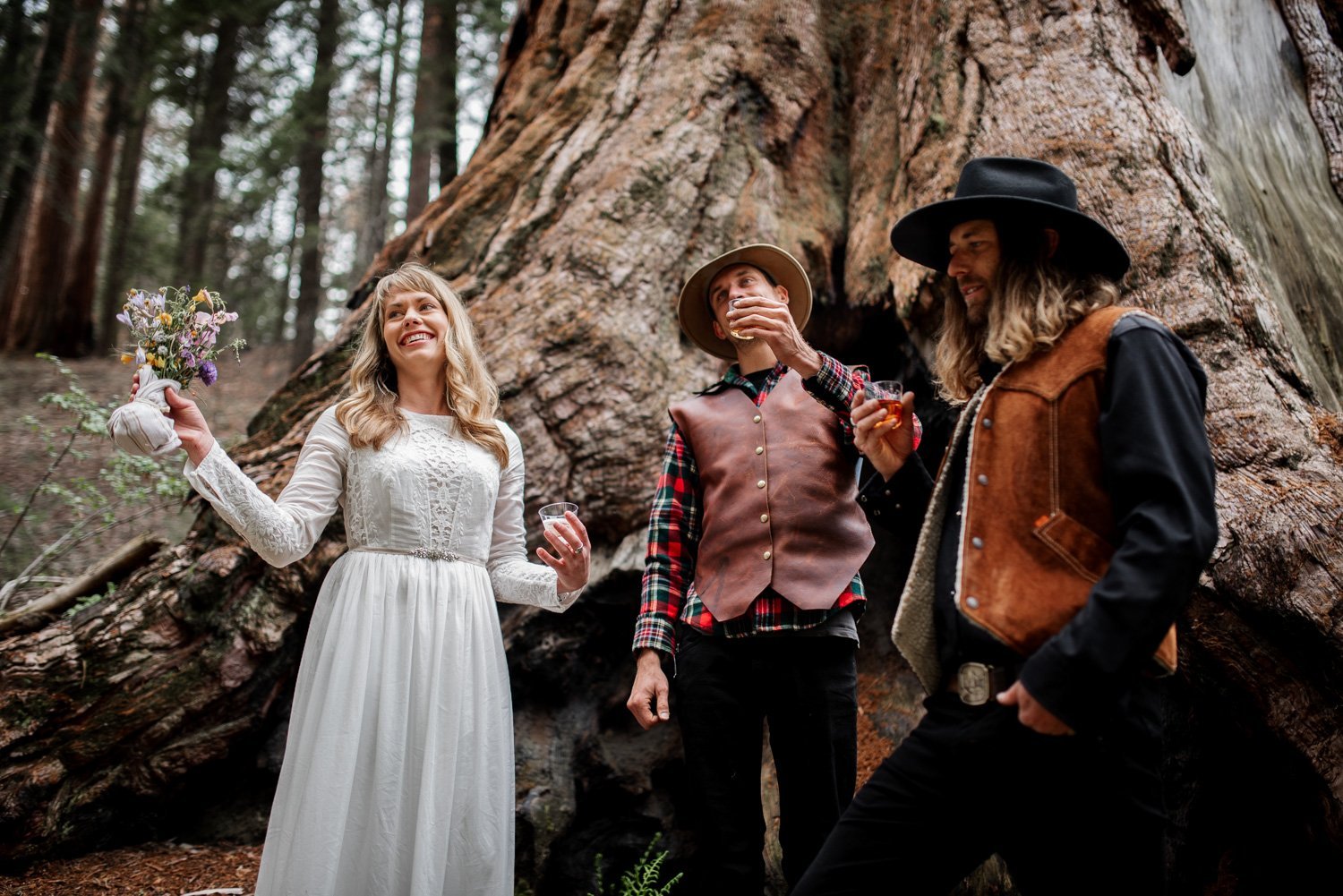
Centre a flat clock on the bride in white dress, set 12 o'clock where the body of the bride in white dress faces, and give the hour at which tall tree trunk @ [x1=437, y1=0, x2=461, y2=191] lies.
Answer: The tall tree trunk is roughly at 6 o'clock from the bride in white dress.

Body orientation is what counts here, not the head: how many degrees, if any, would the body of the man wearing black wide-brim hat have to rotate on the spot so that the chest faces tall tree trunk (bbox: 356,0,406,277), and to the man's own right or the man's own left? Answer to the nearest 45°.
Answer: approximately 90° to the man's own right

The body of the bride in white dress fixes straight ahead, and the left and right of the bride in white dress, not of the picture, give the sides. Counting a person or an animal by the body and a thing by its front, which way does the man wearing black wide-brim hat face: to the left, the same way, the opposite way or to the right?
to the right

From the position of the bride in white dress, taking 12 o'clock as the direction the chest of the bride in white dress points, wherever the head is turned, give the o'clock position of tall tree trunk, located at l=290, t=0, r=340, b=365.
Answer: The tall tree trunk is roughly at 6 o'clock from the bride in white dress.

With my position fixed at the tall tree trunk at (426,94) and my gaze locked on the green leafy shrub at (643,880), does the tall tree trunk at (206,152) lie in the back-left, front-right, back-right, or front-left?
back-right

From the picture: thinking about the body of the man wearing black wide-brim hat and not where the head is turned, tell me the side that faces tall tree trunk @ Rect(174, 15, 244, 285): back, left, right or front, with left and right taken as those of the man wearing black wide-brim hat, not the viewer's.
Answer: right

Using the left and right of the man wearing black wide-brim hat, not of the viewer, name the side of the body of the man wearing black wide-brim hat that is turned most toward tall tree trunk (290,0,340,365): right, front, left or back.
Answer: right

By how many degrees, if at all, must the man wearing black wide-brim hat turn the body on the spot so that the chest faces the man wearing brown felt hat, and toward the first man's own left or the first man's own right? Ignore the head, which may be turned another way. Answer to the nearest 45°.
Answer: approximately 90° to the first man's own right

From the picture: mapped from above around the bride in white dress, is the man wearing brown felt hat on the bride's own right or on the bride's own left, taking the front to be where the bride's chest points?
on the bride's own left

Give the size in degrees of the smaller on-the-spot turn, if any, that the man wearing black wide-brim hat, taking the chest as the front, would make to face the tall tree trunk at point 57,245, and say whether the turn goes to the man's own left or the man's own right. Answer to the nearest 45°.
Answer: approximately 90° to the man's own right
